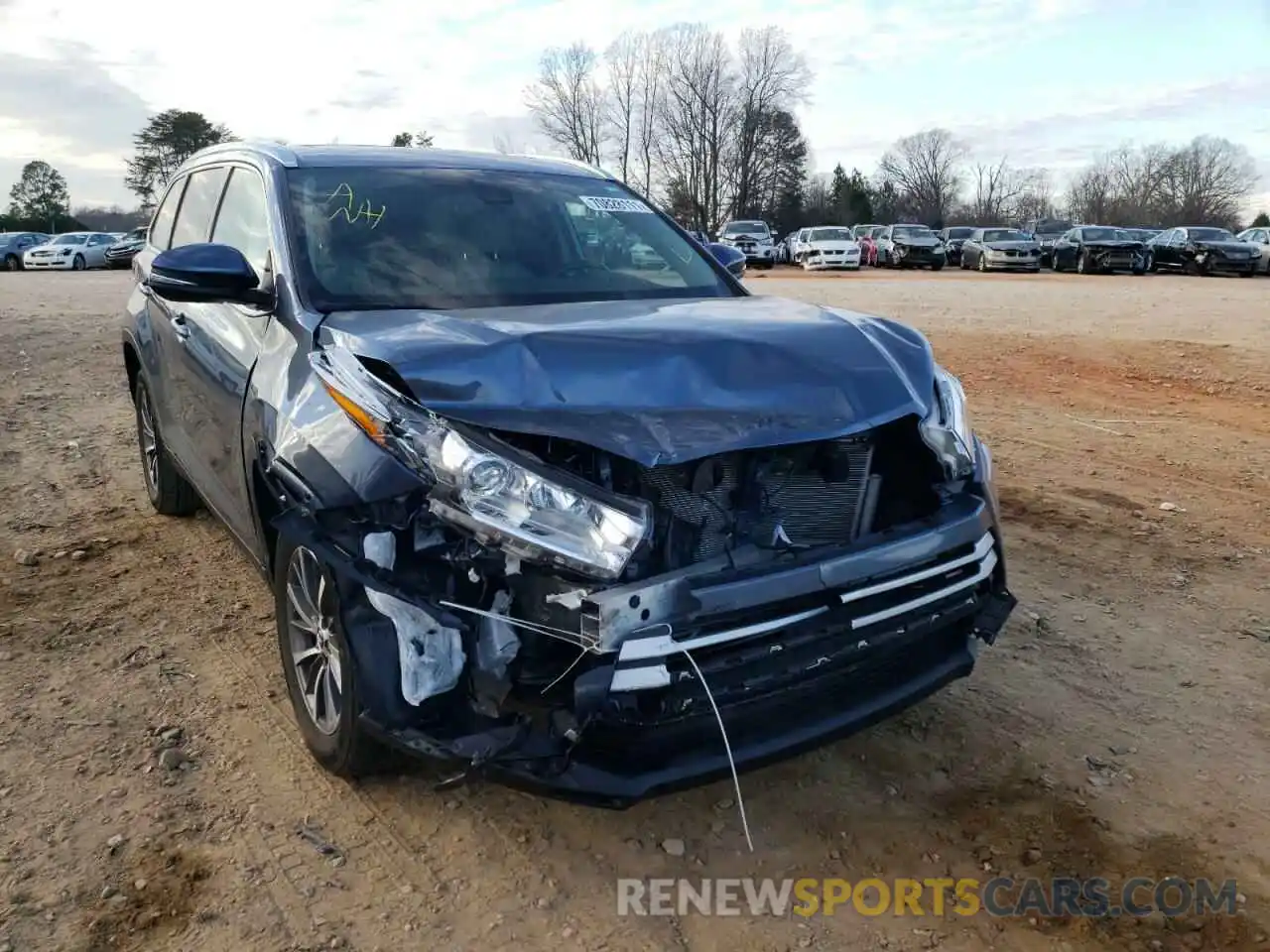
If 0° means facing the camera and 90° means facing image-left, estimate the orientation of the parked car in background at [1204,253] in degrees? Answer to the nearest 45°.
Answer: approximately 315°

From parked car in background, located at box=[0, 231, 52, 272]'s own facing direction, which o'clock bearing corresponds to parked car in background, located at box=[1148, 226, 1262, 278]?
parked car in background, located at box=[1148, 226, 1262, 278] is roughly at 9 o'clock from parked car in background, located at box=[0, 231, 52, 272].

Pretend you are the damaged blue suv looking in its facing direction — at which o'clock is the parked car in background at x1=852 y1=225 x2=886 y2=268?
The parked car in background is roughly at 8 o'clock from the damaged blue suv.

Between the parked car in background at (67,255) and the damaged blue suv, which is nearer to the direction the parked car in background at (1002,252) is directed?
the damaged blue suv

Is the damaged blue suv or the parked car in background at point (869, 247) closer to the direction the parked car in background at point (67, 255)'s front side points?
the damaged blue suv

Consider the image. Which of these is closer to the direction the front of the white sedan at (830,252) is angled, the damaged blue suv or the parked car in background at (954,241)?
the damaged blue suv

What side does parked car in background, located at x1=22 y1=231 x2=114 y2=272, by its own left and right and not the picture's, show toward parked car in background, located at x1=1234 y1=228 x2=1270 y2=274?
left

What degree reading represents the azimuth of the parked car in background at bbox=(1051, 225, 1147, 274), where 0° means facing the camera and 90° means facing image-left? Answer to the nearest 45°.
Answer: approximately 315°

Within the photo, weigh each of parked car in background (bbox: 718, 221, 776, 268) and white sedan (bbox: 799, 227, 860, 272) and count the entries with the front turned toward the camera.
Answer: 2
